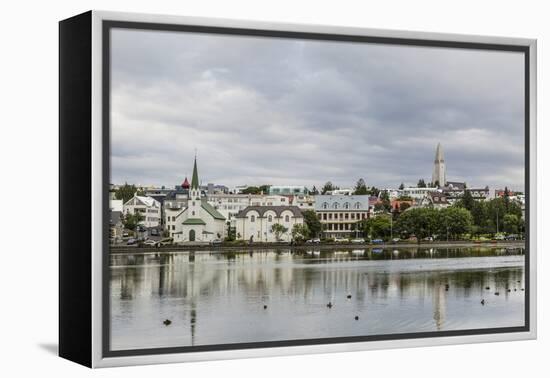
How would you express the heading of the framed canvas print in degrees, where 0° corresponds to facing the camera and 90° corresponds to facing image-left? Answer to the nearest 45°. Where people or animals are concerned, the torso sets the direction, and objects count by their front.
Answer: approximately 315°
